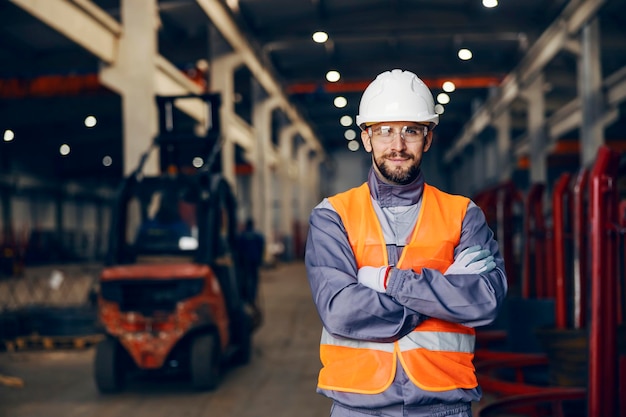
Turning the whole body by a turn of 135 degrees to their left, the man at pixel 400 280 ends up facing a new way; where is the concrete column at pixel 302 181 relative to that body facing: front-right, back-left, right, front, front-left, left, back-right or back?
front-left

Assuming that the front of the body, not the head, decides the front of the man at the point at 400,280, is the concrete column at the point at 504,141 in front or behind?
behind

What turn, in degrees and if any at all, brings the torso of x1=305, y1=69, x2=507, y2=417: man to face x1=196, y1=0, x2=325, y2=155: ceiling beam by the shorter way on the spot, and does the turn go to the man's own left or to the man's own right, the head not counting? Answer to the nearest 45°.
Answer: approximately 180°

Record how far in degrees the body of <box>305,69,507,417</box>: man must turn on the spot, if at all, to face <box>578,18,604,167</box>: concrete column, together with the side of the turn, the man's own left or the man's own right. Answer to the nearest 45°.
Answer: approximately 180°

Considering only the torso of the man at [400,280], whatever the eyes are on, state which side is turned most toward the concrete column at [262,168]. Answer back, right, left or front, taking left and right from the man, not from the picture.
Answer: back

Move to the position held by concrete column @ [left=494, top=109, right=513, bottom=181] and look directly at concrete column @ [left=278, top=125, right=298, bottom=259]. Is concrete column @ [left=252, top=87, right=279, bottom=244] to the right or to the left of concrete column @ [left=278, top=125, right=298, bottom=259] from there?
left

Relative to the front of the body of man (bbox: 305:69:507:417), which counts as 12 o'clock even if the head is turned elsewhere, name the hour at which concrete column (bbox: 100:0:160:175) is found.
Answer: The concrete column is roughly at 5 o'clock from the man.

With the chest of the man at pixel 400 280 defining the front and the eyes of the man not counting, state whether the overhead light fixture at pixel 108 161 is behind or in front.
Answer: behind

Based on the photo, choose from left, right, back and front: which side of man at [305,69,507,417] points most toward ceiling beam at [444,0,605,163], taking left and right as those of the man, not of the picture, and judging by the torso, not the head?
back

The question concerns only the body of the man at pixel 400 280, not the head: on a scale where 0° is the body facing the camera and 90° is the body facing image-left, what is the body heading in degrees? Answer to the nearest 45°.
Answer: approximately 0°

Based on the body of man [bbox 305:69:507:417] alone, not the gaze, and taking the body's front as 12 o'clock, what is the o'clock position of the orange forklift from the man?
The orange forklift is roughly at 5 o'clock from the man.

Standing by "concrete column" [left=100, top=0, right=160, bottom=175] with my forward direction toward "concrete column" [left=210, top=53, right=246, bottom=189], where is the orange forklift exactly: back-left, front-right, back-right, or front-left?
back-right

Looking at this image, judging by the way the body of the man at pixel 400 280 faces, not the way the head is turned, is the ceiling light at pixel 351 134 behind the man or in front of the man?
behind
